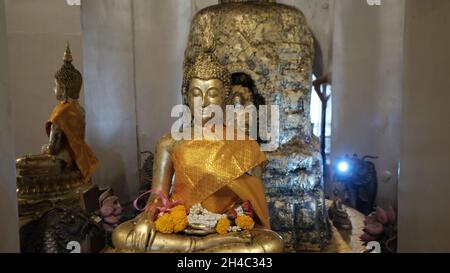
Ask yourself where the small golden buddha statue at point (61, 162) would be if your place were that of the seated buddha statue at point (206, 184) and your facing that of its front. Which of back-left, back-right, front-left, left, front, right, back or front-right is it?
back-right

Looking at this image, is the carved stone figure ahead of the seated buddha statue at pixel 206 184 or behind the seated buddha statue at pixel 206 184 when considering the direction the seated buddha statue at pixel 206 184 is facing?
behind

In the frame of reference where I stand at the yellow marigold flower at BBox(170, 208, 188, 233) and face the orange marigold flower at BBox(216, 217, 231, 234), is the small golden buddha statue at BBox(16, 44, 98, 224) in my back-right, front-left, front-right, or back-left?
back-left

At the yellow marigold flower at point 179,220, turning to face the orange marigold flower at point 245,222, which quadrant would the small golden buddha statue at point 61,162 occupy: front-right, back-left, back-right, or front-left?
back-left

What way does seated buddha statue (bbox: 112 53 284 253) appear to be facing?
toward the camera

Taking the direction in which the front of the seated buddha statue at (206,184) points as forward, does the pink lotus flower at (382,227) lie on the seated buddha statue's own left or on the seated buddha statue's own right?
on the seated buddha statue's own left
